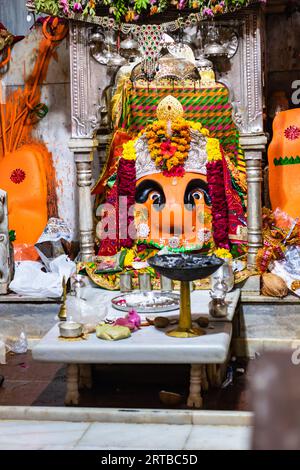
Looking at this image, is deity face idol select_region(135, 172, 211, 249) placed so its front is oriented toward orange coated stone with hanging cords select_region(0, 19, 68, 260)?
no

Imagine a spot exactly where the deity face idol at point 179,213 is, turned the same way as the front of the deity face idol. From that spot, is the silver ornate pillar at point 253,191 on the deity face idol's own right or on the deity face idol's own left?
on the deity face idol's own left

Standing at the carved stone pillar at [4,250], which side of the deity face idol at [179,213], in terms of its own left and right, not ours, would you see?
right

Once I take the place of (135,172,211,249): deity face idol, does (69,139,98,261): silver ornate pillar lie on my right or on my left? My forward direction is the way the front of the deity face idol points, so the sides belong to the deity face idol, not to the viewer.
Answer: on my right

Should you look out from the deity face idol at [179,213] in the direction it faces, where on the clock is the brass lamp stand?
The brass lamp stand is roughly at 12 o'clock from the deity face idol.

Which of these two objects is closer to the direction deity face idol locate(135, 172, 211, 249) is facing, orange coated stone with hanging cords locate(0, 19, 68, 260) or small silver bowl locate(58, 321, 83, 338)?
the small silver bowl

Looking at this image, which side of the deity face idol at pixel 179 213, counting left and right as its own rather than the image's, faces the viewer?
front

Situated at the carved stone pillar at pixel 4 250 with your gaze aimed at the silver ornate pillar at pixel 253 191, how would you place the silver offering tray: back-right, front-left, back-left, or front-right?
front-right
